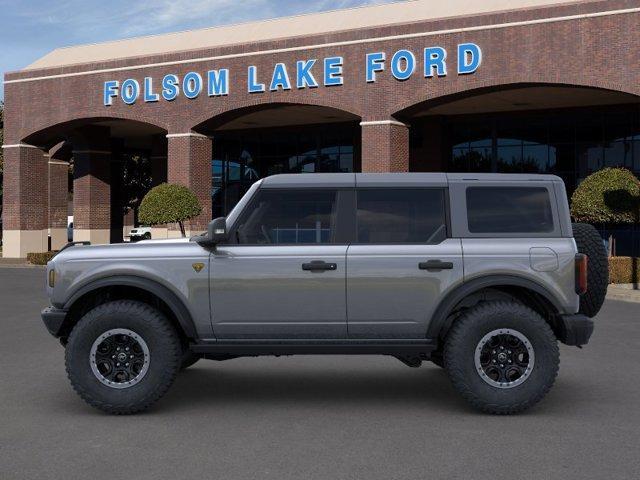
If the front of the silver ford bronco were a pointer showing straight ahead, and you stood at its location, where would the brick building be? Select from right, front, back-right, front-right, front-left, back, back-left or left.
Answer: right

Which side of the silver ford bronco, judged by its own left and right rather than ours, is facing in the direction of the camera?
left

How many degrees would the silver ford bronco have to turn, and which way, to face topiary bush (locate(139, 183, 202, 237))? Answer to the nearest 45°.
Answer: approximately 90° to its right

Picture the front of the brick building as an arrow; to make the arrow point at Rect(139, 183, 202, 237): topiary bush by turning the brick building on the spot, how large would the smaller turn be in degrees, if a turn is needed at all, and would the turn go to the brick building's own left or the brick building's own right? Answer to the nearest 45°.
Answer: approximately 45° to the brick building's own right

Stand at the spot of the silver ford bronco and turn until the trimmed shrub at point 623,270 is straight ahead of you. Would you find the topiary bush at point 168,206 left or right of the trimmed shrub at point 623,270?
left

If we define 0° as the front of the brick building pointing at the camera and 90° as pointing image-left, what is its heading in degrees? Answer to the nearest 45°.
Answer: approximately 45°

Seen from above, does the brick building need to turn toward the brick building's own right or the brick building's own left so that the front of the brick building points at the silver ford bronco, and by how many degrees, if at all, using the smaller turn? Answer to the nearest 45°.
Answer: approximately 45° to the brick building's own left

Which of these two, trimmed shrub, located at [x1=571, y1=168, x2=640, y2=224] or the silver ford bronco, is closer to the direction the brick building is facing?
the silver ford bronco

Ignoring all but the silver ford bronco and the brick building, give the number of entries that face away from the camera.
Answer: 0

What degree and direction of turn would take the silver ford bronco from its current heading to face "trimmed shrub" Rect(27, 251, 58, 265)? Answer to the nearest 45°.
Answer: approximately 45° to its right

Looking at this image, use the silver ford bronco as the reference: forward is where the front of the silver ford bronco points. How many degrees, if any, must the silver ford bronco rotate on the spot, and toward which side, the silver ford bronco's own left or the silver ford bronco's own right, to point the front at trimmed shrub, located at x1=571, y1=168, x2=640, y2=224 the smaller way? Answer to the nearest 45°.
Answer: approximately 135° to the silver ford bronco's own right

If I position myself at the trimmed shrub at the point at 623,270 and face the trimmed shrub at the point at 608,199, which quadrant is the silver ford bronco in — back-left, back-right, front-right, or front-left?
back-left

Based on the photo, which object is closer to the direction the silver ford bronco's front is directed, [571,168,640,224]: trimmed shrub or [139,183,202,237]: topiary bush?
the topiary bush
